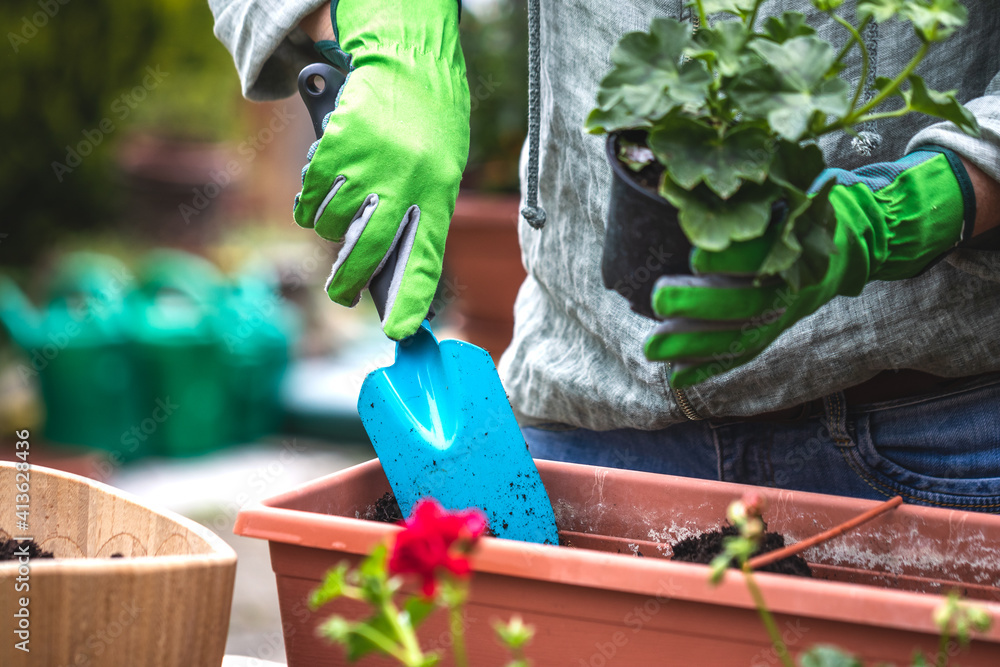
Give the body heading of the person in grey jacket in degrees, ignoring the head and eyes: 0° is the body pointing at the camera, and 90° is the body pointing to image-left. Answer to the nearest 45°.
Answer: approximately 45°

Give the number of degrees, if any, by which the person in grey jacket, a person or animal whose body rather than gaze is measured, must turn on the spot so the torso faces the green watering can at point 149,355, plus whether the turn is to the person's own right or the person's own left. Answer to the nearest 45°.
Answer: approximately 90° to the person's own right

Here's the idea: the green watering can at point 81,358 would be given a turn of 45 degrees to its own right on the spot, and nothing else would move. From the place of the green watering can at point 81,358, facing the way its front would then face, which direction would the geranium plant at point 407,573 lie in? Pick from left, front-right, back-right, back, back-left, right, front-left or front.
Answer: back-left

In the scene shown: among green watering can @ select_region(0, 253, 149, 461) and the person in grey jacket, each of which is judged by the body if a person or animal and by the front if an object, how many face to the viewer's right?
0
